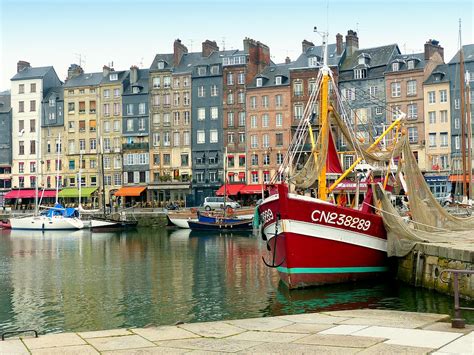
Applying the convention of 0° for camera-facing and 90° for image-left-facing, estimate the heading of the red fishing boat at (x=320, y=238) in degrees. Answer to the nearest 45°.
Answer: approximately 45°
